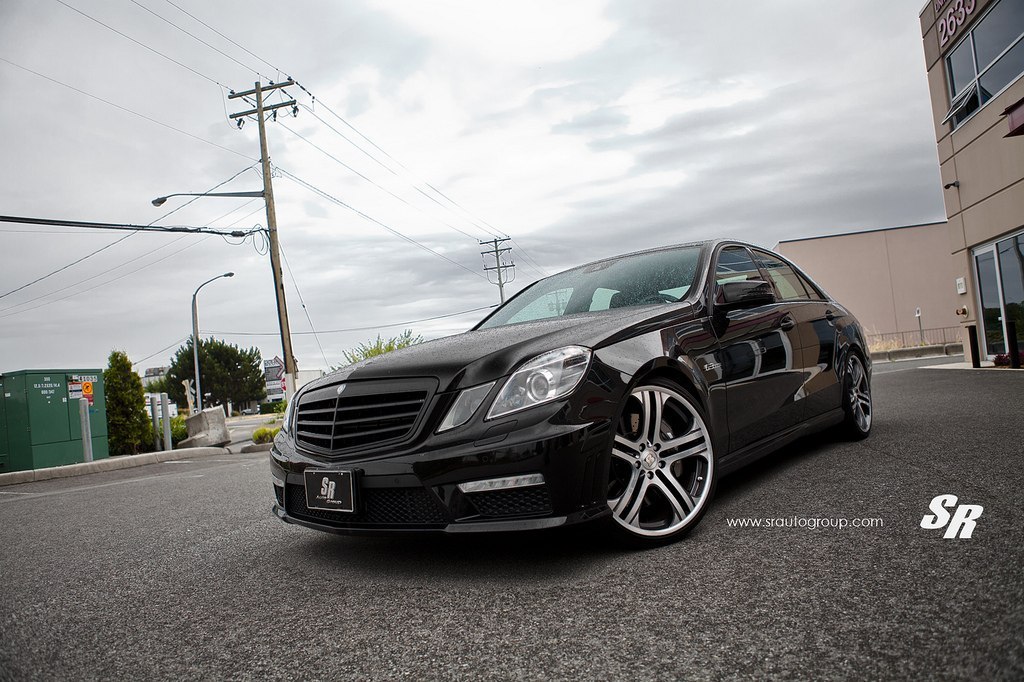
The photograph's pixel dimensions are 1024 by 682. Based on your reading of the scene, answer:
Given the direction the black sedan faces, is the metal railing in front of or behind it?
behind

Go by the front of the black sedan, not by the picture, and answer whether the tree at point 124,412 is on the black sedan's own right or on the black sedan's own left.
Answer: on the black sedan's own right

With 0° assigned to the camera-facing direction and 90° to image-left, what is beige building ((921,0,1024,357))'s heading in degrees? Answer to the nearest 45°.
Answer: approximately 45°

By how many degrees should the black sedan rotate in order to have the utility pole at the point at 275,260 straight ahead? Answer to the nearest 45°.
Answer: approximately 90° to its right

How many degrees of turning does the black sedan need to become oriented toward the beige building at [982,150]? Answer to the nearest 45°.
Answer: approximately 180°

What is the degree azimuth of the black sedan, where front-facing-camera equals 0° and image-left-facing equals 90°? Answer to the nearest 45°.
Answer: approximately 45°

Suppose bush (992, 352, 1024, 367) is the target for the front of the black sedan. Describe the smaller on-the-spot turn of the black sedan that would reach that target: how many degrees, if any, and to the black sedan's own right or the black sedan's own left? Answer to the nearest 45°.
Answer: approximately 180°

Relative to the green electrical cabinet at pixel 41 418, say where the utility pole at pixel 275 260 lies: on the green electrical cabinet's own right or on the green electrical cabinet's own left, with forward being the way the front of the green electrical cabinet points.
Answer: on the green electrical cabinet's own left
